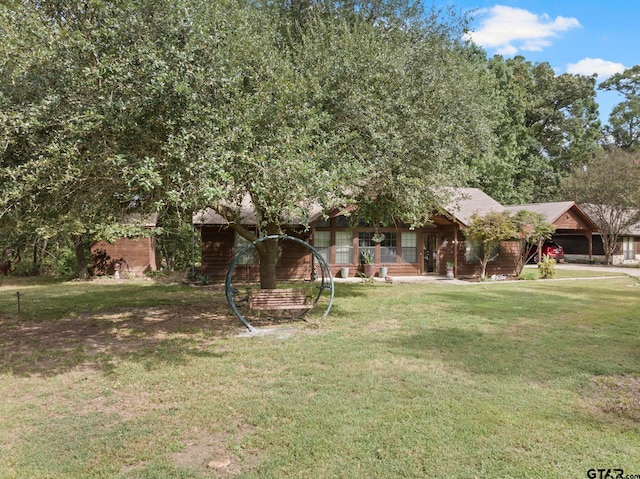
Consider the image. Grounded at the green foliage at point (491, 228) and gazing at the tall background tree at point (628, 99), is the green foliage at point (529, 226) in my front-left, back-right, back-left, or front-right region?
front-right

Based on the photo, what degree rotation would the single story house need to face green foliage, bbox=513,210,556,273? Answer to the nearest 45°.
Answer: approximately 90° to its left

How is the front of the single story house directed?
toward the camera

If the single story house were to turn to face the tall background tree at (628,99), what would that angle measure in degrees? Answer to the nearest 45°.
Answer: approximately 135° to its left

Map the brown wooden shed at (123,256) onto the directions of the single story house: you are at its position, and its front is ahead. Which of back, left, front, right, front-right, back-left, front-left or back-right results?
right

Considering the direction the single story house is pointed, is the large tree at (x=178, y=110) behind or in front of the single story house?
in front

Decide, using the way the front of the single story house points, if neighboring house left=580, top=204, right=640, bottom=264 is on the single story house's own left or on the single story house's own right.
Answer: on the single story house's own left

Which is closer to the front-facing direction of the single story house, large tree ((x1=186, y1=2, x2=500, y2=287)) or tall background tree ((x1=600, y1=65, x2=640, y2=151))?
the large tree

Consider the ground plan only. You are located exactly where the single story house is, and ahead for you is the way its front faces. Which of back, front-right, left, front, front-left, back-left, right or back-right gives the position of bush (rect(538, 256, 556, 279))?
left

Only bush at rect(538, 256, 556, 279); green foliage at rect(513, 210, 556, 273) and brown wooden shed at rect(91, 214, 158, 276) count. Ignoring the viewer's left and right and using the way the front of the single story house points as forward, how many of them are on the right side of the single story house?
1

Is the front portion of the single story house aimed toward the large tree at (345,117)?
yes
